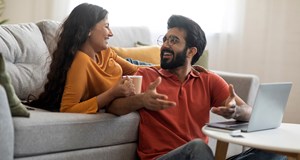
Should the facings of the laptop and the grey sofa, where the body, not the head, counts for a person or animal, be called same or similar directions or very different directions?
very different directions

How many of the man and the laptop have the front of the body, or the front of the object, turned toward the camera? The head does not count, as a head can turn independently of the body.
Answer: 1

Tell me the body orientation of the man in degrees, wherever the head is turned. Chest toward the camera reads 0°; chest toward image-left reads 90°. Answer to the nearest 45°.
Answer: approximately 0°

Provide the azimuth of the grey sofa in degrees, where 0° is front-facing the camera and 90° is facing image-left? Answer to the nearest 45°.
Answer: approximately 315°

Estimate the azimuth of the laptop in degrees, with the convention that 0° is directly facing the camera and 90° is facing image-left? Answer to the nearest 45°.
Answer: approximately 135°
